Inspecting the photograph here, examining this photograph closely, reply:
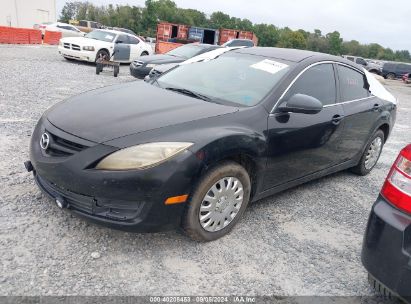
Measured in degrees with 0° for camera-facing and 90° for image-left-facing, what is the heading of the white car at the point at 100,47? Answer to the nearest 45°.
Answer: approximately 45°

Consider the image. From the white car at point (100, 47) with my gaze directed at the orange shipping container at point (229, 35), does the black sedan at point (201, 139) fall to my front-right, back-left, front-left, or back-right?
back-right

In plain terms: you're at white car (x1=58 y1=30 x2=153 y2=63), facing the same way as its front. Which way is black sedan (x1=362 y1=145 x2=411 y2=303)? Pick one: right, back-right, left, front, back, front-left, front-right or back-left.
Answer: front-left

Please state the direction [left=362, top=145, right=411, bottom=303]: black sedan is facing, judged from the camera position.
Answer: facing away from the viewer and to the right of the viewer

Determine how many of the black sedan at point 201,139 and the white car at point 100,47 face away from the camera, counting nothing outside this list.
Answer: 0

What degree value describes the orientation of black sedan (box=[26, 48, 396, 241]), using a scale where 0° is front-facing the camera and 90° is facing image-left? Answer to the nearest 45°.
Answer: approximately 45°

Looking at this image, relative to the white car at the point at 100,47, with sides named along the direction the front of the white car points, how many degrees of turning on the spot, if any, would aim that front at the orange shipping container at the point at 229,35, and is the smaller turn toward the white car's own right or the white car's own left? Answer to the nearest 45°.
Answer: approximately 180°

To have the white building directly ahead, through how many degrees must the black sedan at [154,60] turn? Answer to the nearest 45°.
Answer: approximately 90° to its right

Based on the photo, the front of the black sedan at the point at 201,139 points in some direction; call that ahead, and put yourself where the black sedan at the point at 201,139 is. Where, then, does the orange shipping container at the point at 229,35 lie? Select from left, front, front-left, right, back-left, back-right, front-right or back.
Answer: back-right

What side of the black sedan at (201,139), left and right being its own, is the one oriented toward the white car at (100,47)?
right

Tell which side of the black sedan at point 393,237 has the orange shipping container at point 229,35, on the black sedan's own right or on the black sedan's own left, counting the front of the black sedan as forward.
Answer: on the black sedan's own left
